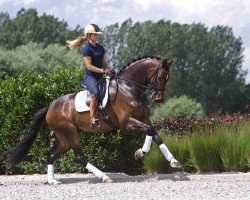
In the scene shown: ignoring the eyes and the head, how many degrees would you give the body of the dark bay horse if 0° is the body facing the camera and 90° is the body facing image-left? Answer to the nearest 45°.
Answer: approximately 270°
